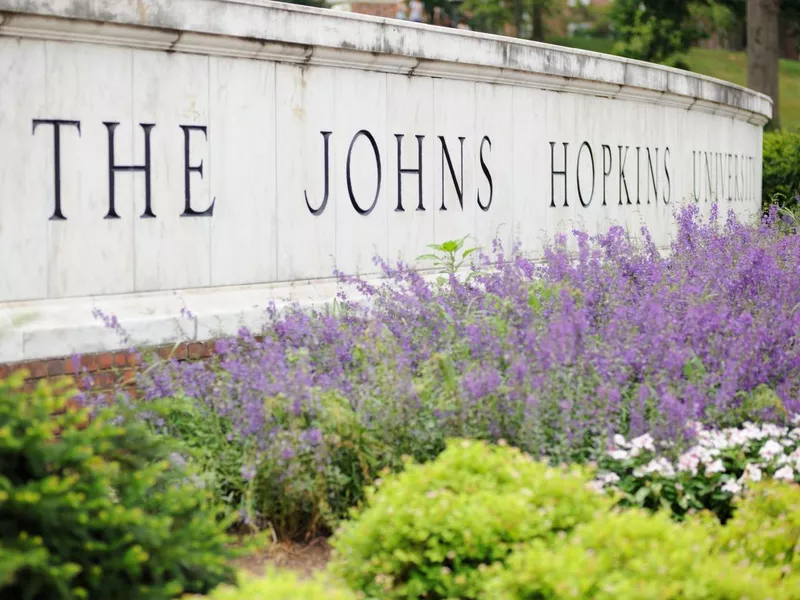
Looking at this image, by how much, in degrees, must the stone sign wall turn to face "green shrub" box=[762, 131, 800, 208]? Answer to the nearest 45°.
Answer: approximately 90° to its left

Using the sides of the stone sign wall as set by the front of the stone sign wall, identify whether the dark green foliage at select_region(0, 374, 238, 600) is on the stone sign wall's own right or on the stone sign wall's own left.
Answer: on the stone sign wall's own right

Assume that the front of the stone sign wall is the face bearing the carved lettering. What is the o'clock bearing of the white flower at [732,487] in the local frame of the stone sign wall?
The white flower is roughly at 12 o'clock from the stone sign wall.

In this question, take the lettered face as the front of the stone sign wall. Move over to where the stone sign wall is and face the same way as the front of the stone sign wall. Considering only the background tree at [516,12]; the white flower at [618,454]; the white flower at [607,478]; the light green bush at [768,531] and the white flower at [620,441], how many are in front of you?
4

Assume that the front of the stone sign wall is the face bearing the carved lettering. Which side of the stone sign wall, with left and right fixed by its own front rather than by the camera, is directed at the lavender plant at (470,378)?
front

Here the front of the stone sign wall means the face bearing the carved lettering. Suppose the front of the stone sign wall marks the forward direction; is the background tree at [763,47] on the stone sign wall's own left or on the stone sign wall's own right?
on the stone sign wall's own left

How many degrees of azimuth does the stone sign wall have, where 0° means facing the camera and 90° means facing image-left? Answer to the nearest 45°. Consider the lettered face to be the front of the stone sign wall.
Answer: approximately 315°

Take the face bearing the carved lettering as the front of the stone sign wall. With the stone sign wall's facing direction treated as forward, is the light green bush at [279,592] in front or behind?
in front

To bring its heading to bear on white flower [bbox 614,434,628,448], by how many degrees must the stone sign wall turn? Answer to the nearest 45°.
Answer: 0° — it already faces it

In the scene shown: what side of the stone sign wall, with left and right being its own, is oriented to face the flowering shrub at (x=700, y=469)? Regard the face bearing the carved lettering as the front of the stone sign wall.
front

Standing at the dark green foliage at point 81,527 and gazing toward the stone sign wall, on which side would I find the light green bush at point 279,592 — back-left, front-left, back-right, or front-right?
back-right
